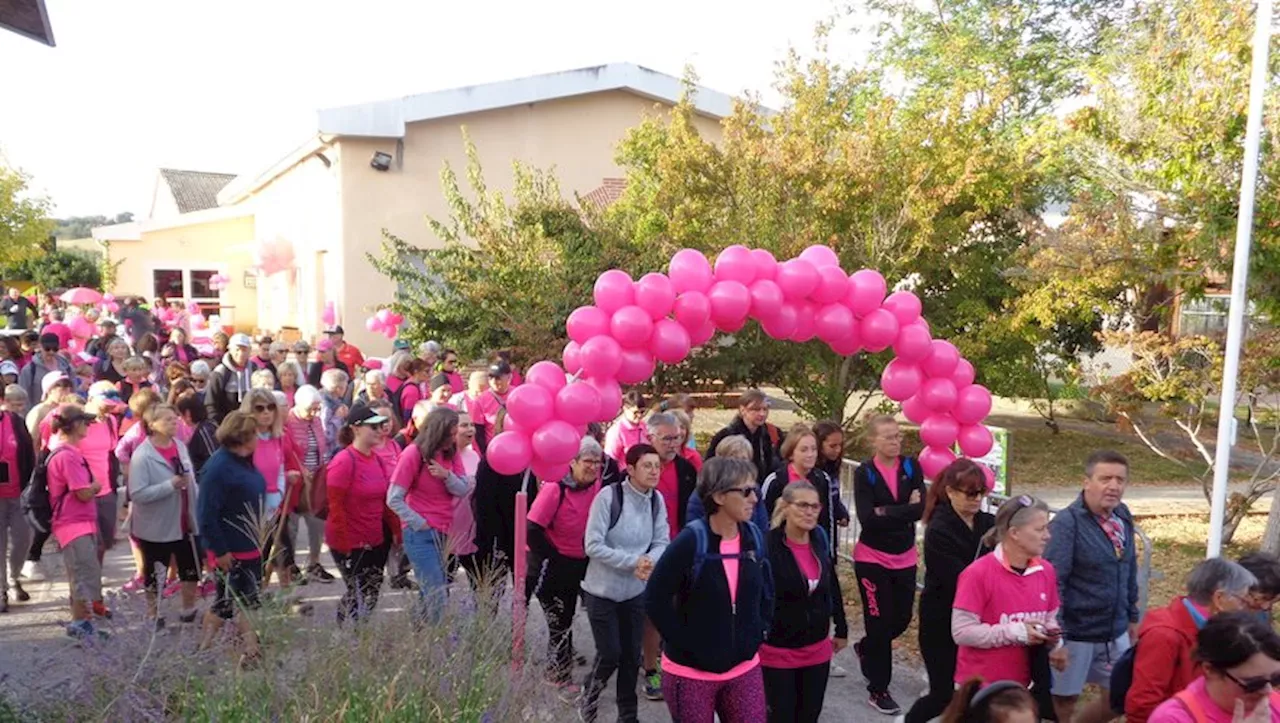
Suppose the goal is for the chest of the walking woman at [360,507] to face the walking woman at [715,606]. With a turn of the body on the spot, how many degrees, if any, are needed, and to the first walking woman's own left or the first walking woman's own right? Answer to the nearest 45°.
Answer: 0° — they already face them

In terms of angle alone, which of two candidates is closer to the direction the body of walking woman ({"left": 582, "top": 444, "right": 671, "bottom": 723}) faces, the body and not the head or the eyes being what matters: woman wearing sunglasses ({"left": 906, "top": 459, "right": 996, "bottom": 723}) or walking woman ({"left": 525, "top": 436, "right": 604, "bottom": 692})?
the woman wearing sunglasses

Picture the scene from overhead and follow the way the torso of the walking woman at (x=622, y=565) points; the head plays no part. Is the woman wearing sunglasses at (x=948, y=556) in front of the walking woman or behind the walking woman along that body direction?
in front

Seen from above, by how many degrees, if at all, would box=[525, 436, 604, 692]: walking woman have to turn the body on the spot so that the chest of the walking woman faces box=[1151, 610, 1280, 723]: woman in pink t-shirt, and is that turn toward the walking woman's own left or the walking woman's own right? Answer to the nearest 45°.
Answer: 0° — they already face them

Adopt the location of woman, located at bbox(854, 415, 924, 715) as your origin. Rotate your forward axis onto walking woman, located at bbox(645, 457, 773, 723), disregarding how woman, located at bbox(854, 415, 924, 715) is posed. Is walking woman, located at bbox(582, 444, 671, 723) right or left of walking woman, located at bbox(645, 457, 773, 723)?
right

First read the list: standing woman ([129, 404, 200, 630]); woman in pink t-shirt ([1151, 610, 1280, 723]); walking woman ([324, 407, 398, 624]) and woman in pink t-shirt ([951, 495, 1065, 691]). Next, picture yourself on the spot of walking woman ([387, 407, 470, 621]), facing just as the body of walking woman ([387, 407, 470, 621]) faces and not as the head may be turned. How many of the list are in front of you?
2

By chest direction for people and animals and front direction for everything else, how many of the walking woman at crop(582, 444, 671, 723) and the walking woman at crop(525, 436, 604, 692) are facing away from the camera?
0
